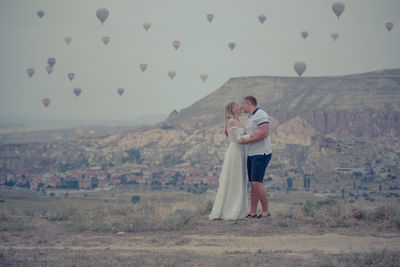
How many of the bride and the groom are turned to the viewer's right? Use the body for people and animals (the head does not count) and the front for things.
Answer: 1

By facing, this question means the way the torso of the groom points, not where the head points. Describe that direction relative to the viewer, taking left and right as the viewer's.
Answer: facing to the left of the viewer

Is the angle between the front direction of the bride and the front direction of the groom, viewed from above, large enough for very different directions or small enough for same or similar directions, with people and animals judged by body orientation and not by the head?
very different directions

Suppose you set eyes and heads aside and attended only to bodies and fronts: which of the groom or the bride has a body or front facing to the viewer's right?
the bride

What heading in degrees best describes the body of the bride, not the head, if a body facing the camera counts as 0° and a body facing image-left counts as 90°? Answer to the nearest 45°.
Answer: approximately 270°
